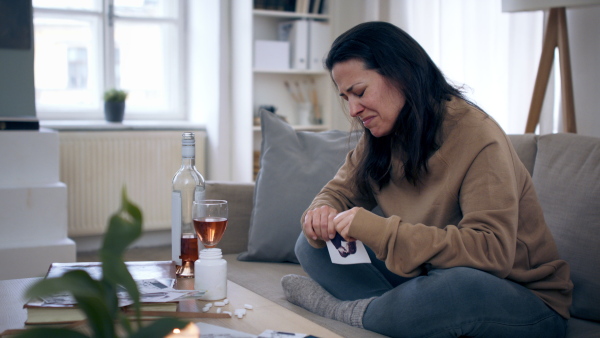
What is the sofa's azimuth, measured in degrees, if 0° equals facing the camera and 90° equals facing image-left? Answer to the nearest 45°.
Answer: approximately 45°

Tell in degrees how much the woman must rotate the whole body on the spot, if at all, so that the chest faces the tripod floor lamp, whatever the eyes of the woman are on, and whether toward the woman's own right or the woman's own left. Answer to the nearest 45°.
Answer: approximately 135° to the woman's own right

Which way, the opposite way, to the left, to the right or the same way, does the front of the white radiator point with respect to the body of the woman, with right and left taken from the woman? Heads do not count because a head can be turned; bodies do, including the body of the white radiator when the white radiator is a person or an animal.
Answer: to the left

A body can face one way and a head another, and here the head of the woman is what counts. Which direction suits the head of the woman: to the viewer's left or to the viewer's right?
to the viewer's left

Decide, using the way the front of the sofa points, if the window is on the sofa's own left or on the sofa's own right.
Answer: on the sofa's own right

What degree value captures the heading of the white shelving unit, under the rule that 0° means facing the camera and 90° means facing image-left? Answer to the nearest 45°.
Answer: approximately 0°

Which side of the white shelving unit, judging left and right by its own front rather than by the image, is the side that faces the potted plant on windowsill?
right

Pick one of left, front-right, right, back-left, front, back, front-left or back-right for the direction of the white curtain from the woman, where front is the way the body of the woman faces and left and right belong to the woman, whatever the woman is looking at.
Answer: back-right

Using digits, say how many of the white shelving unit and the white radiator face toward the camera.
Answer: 2
